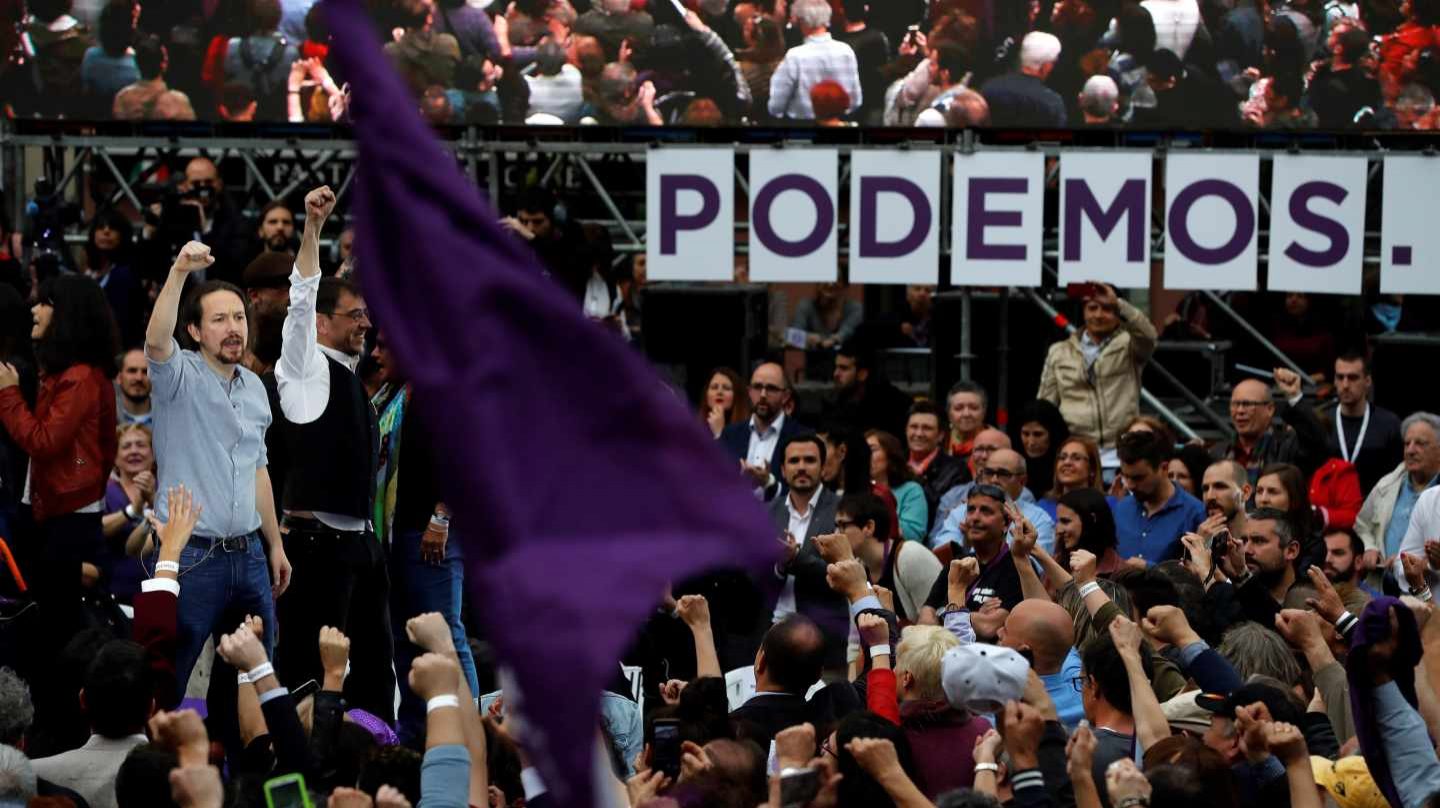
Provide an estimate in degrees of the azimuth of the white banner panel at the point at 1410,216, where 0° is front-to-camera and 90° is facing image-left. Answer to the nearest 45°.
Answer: approximately 0°

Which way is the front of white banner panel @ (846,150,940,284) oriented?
toward the camera

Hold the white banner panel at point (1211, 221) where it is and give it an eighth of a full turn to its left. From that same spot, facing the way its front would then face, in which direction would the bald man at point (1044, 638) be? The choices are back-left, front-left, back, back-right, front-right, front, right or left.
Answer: front-right

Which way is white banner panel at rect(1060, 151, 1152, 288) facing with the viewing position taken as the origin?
facing the viewer

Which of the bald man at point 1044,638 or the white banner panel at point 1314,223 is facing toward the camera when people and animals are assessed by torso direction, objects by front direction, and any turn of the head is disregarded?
the white banner panel

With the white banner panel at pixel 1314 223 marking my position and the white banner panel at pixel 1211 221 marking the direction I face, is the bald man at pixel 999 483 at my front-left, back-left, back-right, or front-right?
front-left

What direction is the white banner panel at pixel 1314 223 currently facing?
toward the camera

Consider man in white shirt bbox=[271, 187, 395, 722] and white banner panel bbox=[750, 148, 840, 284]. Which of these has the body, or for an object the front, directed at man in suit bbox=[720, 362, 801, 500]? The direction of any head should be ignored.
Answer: the white banner panel

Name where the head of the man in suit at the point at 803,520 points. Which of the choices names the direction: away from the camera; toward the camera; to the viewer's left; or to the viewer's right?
toward the camera

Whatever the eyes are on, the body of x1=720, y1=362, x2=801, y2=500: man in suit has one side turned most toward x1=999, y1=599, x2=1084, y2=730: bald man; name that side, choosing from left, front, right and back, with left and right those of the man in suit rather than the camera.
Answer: front

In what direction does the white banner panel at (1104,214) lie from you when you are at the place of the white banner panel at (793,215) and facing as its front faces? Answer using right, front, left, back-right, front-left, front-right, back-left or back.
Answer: left

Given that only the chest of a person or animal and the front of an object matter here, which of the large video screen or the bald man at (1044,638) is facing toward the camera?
the large video screen

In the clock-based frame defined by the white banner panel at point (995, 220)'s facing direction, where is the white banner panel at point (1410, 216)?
the white banner panel at point (1410, 216) is roughly at 9 o'clock from the white banner panel at point (995, 220).

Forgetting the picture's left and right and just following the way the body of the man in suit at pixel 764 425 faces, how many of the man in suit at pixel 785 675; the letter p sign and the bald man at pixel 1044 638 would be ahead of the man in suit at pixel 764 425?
2

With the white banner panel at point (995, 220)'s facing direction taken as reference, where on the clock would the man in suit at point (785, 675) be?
The man in suit is roughly at 12 o'clock from the white banner panel.

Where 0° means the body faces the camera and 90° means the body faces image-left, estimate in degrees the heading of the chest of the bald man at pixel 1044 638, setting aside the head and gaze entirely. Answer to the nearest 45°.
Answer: approximately 135°

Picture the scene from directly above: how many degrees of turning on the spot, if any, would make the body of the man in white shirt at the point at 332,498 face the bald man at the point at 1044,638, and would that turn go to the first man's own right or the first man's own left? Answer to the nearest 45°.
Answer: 0° — they already face them

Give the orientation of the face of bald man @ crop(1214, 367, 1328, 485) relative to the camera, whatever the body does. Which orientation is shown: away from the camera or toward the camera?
toward the camera
